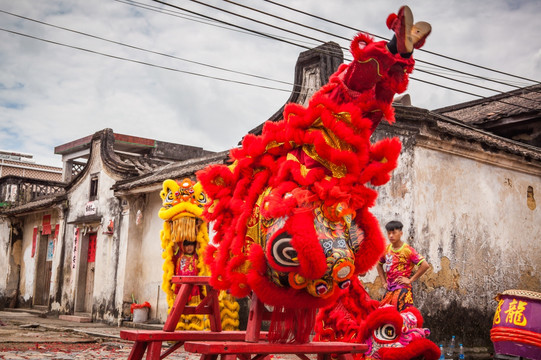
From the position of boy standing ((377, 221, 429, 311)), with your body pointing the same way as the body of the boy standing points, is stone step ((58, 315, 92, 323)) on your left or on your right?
on your right

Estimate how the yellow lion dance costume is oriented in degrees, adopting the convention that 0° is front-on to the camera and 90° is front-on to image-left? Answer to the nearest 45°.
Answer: approximately 0°

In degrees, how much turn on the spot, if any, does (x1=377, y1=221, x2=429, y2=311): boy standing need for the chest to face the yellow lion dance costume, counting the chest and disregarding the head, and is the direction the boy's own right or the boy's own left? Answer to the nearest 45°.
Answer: approximately 90° to the boy's own right

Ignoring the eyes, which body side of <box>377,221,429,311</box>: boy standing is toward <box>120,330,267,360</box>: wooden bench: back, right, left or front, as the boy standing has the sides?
front

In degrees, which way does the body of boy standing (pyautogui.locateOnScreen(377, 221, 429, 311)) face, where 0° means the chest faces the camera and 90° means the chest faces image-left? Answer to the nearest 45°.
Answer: approximately 45°

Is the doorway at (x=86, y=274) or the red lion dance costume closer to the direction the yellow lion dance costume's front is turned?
the red lion dance costume

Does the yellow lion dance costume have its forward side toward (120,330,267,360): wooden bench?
yes

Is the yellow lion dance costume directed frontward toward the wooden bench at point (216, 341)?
yes

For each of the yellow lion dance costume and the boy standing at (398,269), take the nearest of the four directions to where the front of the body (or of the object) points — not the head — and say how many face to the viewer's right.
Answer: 0

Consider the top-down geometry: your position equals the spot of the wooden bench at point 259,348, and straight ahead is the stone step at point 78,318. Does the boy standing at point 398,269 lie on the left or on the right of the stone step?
right

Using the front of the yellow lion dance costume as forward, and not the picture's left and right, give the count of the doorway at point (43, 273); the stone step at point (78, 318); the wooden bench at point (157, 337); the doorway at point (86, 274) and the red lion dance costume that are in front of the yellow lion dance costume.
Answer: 2

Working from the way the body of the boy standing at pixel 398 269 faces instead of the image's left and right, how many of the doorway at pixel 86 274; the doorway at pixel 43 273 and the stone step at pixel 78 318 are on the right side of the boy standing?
3

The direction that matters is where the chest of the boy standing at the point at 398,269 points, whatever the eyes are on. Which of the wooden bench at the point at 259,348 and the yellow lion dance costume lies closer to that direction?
the wooden bench
